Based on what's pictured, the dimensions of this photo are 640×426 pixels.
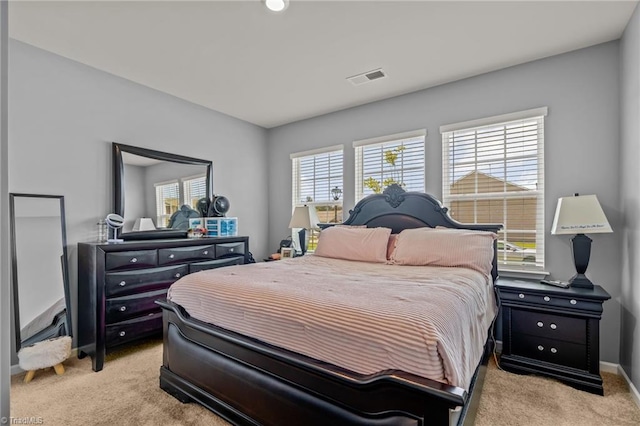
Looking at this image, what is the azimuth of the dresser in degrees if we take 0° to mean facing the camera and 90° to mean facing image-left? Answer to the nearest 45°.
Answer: approximately 315°

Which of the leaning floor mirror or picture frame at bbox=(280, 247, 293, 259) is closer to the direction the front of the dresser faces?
the picture frame

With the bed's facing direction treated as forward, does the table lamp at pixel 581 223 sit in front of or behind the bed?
behind

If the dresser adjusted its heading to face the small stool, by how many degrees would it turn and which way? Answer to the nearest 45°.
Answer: approximately 135° to its right

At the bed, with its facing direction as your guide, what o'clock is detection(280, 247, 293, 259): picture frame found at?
The picture frame is roughly at 4 o'clock from the bed.
